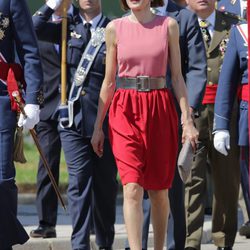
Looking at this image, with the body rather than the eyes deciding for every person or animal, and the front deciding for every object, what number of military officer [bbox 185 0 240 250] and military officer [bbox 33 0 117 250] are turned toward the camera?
2

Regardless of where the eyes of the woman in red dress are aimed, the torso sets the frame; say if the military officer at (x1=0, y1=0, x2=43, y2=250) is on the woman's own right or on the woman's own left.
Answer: on the woman's own right

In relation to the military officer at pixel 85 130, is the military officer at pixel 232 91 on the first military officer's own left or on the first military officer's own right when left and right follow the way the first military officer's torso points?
on the first military officer's own left

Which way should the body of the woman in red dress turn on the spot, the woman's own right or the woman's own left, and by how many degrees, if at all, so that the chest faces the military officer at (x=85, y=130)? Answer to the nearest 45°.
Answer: approximately 135° to the woman's own right

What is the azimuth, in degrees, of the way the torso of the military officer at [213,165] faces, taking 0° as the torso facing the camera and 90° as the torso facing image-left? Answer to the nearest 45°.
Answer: approximately 0°
